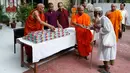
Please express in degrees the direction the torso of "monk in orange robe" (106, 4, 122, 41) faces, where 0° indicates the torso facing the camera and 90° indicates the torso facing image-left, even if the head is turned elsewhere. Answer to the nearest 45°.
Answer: approximately 0°

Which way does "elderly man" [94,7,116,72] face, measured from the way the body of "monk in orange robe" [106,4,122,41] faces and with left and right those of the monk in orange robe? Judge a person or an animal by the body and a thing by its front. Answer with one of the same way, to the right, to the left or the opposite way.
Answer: to the right

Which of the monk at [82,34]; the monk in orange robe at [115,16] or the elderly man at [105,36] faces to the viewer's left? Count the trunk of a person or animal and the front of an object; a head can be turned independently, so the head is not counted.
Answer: the elderly man

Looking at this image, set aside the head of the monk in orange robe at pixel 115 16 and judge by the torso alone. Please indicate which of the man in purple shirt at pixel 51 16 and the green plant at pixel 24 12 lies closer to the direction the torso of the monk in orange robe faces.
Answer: the man in purple shirt

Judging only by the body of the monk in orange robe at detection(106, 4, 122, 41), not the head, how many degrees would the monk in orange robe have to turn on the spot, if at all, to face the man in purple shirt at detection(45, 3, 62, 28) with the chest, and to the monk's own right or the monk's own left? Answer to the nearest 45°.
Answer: approximately 45° to the monk's own right

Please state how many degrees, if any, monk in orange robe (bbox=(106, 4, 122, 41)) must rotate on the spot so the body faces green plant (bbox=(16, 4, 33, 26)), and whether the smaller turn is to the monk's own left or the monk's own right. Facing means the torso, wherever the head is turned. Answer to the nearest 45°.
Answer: approximately 135° to the monk's own right

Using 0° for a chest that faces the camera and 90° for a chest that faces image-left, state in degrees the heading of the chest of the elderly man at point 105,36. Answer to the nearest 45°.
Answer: approximately 90°
